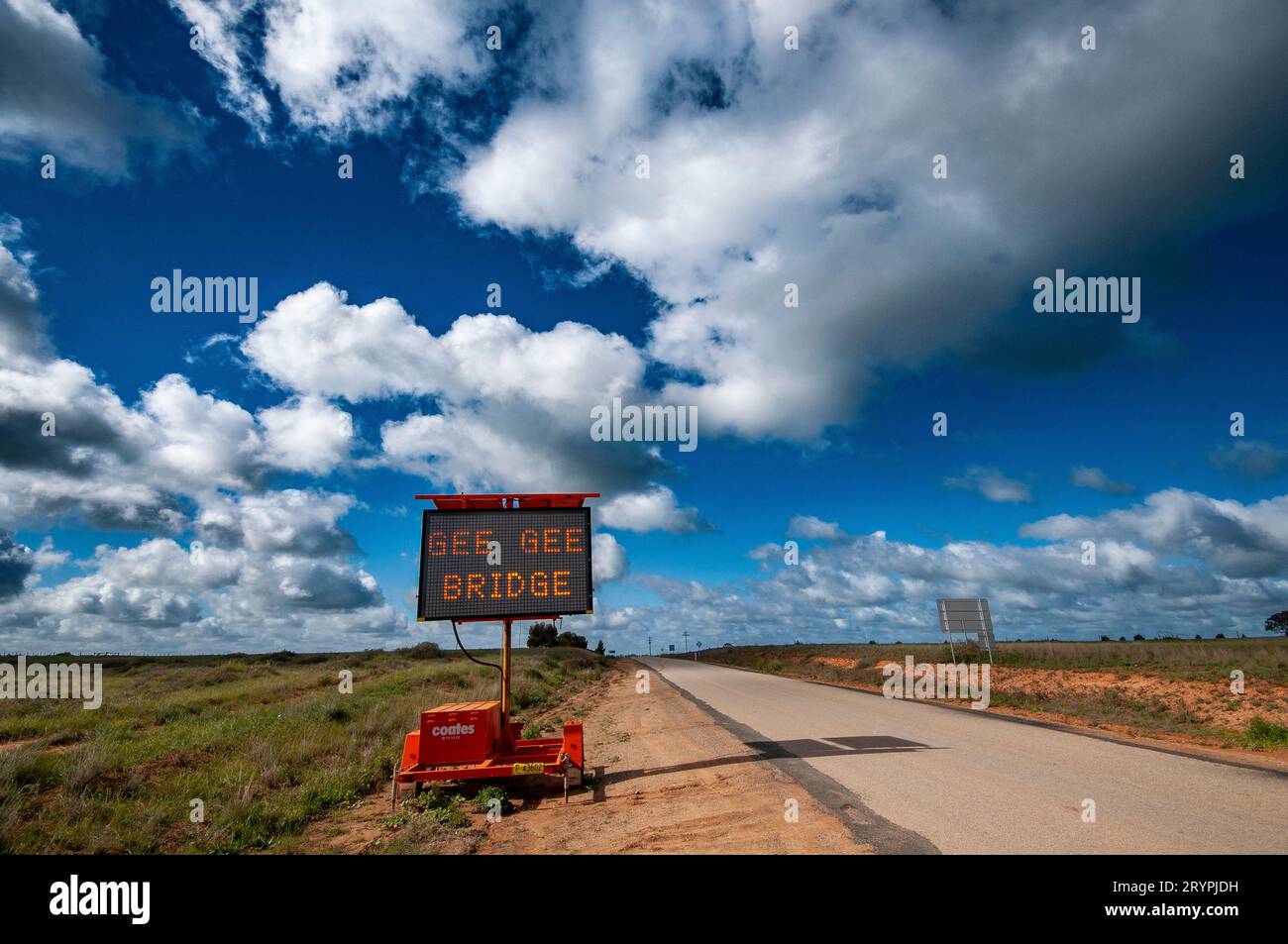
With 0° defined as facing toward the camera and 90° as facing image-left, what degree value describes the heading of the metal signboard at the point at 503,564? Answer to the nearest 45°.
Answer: approximately 0°
